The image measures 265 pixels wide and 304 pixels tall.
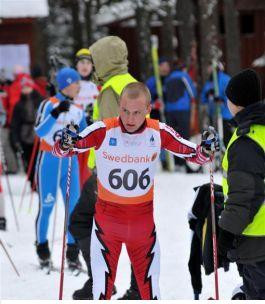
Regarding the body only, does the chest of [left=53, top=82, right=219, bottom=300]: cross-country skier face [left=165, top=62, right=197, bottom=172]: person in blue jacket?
no

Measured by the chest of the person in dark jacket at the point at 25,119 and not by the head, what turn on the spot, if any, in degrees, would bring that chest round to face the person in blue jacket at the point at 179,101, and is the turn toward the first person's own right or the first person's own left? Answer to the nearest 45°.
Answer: approximately 90° to the first person's own left

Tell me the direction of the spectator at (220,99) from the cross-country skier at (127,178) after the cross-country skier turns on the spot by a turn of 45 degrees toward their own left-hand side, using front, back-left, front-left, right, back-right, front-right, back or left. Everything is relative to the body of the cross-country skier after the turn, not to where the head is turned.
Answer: back-left

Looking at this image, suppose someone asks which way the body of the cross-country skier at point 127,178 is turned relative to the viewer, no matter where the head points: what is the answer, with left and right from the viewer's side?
facing the viewer

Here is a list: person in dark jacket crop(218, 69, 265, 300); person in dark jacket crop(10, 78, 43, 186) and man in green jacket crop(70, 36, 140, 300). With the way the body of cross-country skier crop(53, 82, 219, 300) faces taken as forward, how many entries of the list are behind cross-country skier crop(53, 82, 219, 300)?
2

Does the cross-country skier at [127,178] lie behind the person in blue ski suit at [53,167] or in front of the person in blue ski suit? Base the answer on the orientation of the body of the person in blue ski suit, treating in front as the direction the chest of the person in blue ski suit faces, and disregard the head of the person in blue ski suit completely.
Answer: in front

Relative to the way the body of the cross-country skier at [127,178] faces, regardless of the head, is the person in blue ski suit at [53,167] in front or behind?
behind

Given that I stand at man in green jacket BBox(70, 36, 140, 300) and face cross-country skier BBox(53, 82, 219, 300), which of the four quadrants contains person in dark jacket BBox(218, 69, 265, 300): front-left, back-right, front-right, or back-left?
front-left

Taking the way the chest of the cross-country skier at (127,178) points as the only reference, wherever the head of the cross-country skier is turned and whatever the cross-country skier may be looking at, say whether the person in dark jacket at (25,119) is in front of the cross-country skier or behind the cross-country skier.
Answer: behind

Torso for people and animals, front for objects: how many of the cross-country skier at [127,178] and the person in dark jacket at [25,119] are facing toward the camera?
2

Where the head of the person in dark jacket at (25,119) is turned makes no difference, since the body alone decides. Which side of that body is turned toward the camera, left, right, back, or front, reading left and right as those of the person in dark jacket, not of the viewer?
front

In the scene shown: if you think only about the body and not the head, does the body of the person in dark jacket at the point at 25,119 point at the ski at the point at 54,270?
yes

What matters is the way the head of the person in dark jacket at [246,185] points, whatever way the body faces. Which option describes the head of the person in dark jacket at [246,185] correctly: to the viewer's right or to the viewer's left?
to the viewer's left

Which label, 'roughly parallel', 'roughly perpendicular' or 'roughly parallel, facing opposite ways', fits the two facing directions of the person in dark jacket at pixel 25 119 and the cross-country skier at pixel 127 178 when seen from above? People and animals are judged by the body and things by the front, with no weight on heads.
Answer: roughly parallel
